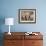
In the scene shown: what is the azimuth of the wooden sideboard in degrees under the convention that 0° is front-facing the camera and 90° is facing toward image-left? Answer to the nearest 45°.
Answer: approximately 0°

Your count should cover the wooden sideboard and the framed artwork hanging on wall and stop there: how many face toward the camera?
2

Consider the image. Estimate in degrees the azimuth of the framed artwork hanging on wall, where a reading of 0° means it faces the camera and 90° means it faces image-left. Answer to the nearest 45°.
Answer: approximately 0°
